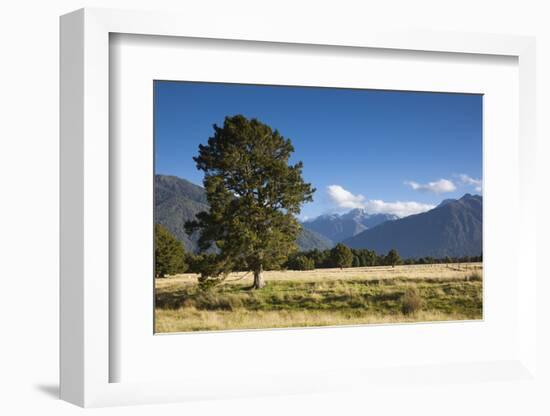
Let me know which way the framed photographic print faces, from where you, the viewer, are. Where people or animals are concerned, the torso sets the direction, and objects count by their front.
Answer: facing the viewer and to the right of the viewer
